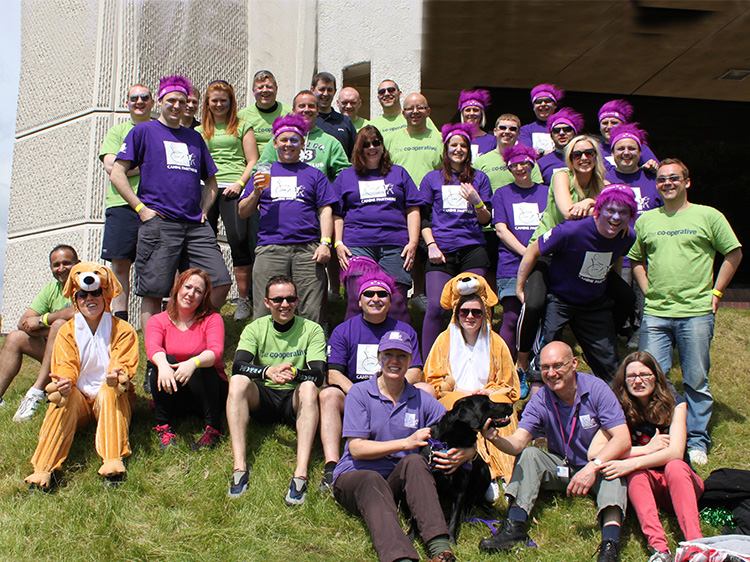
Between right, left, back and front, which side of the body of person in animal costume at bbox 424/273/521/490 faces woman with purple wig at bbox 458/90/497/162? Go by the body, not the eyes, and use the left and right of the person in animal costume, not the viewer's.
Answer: back

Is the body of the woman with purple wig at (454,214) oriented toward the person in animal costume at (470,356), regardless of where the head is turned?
yes

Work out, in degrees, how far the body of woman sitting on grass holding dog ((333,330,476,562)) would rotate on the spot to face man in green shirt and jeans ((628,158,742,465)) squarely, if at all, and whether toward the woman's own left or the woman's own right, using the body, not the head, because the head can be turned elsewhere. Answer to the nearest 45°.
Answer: approximately 90° to the woman's own left

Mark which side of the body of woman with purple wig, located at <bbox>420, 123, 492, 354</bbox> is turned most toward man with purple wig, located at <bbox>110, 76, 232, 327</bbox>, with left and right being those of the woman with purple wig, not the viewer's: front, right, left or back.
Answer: right

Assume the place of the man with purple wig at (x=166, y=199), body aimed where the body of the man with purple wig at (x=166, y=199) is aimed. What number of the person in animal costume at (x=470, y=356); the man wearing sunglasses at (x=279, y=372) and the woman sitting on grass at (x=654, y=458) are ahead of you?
3

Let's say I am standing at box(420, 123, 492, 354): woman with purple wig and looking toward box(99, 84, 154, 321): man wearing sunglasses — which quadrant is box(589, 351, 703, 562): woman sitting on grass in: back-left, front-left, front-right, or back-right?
back-left

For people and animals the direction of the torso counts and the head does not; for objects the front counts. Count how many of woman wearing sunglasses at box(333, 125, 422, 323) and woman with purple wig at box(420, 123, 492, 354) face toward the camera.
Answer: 2

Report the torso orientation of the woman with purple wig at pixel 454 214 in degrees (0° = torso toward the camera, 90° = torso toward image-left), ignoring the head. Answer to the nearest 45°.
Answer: approximately 0°

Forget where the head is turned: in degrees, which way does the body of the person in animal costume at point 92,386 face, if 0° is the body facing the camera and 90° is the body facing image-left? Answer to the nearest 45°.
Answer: approximately 0°
